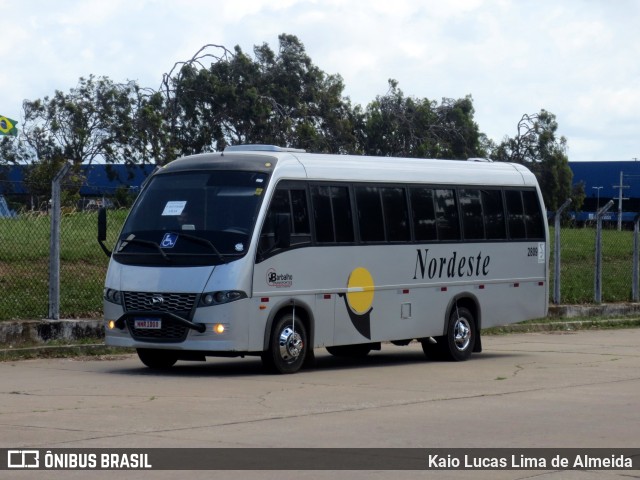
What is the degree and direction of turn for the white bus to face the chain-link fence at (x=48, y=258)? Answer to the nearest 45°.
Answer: approximately 90° to its right

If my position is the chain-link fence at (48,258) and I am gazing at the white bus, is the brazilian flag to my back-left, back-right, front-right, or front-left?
back-left

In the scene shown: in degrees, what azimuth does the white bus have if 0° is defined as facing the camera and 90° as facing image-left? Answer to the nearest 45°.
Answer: approximately 45°

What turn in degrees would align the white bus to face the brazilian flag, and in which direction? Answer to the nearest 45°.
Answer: approximately 90° to its right

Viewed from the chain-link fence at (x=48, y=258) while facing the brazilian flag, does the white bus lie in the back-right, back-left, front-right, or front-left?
back-right
